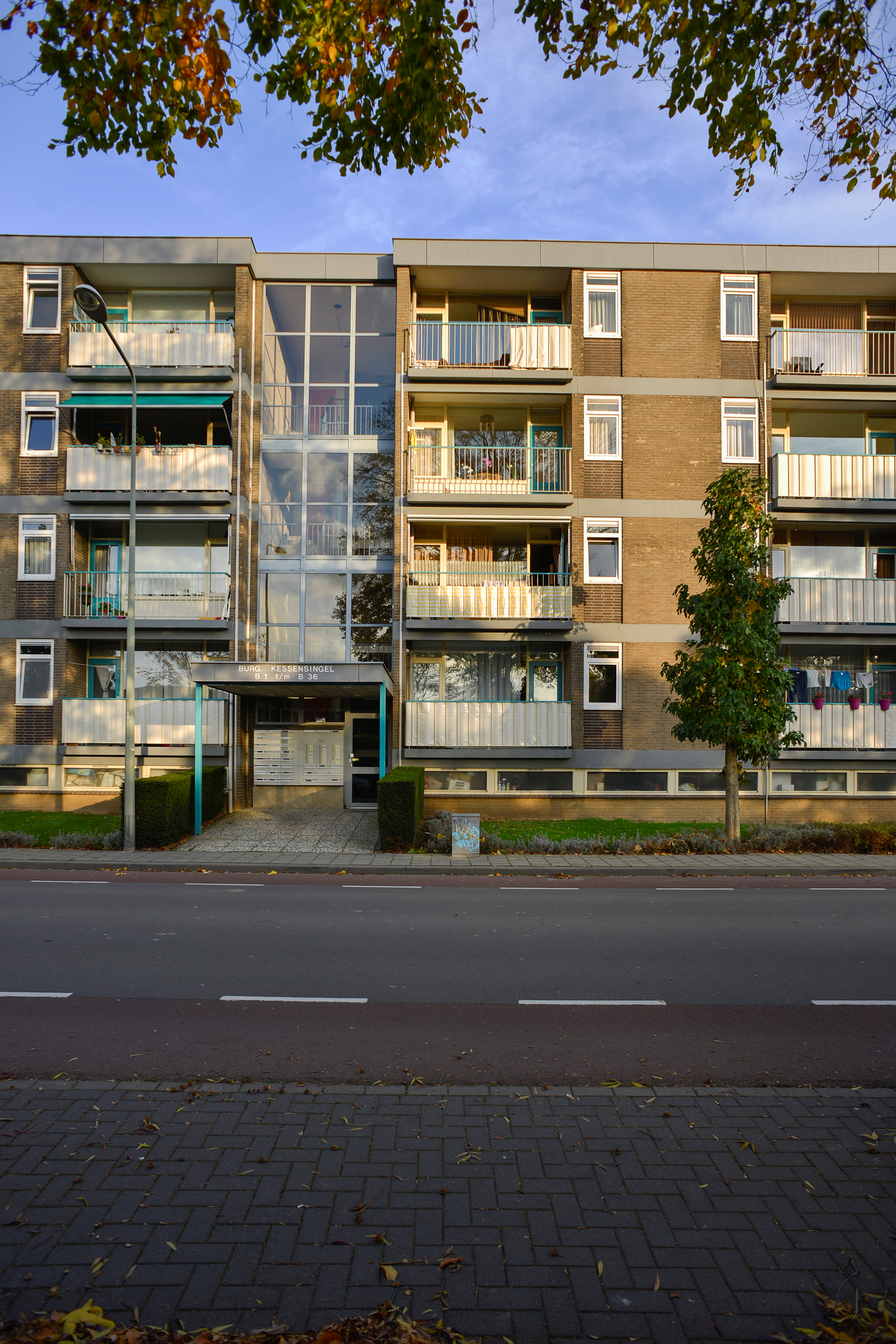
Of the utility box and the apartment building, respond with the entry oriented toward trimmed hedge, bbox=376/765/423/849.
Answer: the apartment building

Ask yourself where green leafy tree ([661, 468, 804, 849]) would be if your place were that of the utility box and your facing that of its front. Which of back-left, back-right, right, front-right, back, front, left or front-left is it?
left

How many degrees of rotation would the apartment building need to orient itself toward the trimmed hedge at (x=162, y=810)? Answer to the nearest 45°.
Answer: approximately 45° to its right

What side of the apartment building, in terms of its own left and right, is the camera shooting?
front

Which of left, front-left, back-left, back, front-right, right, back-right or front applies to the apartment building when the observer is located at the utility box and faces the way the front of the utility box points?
back

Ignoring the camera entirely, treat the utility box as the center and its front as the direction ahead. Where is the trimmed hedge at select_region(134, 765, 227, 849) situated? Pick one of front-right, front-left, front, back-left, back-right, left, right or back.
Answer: right

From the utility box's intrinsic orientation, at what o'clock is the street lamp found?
The street lamp is roughly at 3 o'clock from the utility box.

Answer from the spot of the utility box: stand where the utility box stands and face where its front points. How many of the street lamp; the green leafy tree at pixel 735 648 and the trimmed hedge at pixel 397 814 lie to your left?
1

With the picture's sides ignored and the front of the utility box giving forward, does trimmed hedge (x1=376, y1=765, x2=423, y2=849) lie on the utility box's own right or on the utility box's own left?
on the utility box's own right

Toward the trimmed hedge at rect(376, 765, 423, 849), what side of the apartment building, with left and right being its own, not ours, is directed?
front

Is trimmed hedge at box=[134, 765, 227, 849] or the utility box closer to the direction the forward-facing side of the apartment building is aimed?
the utility box

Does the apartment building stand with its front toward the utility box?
yes

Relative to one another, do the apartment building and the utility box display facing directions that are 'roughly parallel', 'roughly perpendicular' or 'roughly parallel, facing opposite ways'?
roughly parallel

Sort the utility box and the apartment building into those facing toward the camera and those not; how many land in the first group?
2

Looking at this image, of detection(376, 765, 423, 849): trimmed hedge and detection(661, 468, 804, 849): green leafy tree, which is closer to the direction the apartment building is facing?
the trimmed hedge
